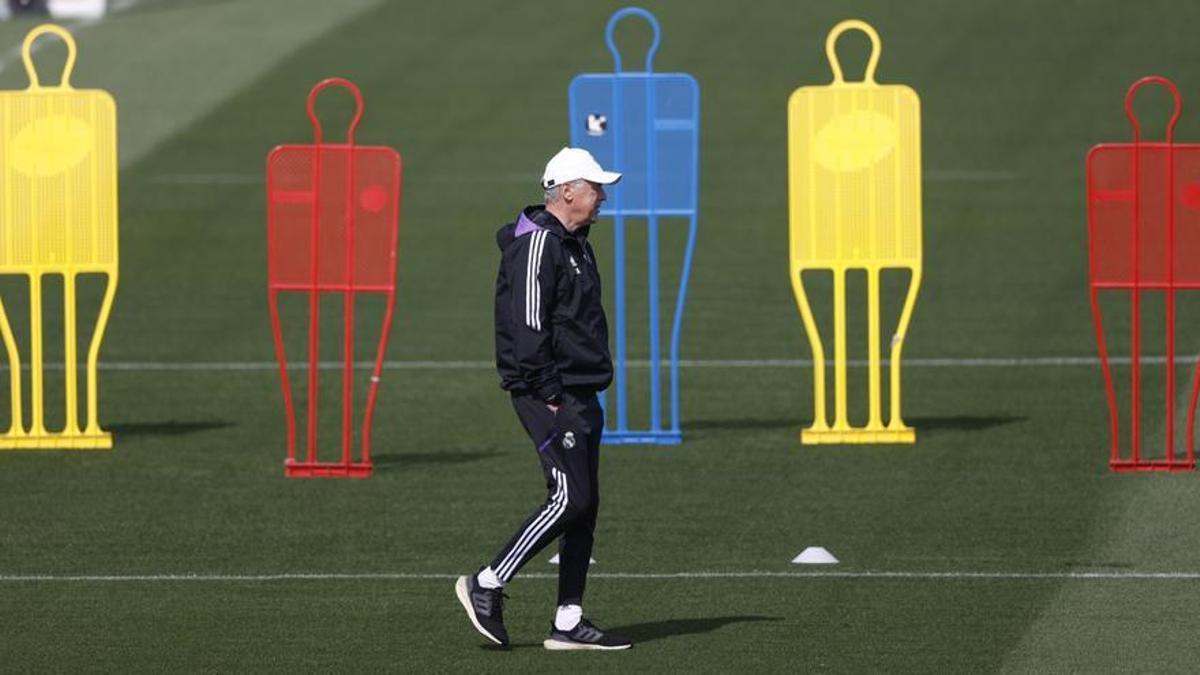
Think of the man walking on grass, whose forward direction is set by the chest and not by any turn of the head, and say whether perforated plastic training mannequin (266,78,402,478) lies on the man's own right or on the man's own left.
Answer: on the man's own left

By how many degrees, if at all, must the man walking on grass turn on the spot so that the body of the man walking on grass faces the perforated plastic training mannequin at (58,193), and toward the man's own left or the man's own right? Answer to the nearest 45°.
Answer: approximately 135° to the man's own left

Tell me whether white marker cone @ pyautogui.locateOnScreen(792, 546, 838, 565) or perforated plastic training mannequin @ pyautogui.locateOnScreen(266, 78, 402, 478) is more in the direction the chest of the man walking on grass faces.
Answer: the white marker cone

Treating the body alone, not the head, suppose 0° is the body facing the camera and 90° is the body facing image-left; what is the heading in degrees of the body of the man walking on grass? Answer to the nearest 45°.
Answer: approximately 270°

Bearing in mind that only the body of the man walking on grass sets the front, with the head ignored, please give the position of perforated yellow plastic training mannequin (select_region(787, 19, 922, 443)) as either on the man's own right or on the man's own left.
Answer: on the man's own left

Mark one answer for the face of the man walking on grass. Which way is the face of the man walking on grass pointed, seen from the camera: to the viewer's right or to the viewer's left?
to the viewer's right

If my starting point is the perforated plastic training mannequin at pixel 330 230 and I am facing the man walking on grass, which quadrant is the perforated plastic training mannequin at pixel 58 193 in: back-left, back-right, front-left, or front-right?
back-right

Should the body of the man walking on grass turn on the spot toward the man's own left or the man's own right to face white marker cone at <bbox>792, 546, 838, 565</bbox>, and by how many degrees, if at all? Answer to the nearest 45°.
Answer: approximately 45° to the man's own left
